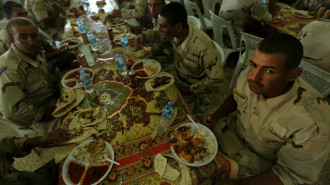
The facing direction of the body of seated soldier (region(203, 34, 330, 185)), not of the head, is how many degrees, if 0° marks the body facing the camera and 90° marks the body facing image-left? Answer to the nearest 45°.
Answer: approximately 45°

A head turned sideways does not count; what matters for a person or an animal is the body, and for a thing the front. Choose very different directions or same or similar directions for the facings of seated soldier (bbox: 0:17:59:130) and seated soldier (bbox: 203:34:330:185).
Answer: very different directions

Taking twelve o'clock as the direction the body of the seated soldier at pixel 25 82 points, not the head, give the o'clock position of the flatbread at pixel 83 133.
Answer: The flatbread is roughly at 1 o'clock from the seated soldier.

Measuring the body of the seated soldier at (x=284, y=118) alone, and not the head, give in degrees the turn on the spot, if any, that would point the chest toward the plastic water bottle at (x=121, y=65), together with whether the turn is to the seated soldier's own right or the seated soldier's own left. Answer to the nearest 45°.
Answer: approximately 45° to the seated soldier's own right

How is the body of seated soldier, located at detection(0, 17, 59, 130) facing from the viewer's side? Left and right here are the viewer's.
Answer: facing the viewer and to the right of the viewer

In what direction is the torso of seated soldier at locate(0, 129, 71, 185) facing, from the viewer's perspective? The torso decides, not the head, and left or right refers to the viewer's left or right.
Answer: facing to the right of the viewer

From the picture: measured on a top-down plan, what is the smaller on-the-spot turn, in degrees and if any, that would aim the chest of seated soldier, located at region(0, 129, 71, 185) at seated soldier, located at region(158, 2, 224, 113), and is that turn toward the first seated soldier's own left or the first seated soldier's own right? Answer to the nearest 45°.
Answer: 0° — they already face them

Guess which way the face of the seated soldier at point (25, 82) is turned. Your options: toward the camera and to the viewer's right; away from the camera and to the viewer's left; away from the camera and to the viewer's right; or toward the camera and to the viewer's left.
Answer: toward the camera and to the viewer's right

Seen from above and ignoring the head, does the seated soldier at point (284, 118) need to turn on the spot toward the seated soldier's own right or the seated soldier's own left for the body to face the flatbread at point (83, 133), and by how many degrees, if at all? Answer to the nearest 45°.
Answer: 0° — they already face it

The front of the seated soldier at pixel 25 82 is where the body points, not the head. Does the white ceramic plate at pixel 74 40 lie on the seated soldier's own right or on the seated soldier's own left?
on the seated soldier's own left

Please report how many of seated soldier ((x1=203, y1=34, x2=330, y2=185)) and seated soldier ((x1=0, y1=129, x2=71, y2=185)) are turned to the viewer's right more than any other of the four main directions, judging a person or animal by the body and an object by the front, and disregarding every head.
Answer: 1
